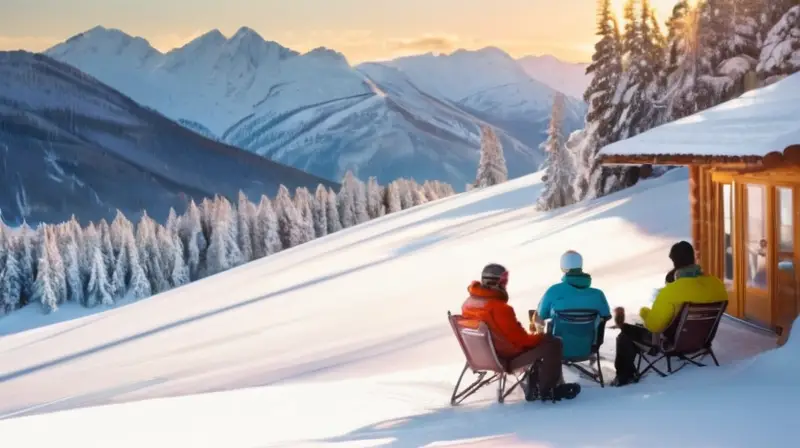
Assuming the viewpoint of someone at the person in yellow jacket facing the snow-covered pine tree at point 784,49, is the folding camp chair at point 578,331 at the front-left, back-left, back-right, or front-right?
back-left

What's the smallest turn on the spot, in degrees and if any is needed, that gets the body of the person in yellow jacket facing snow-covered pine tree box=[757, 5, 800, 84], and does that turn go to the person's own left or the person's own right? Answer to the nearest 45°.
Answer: approximately 45° to the person's own right

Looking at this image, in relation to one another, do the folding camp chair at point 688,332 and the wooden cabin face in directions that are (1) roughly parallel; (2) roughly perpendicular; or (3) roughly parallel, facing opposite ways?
roughly perpendicular

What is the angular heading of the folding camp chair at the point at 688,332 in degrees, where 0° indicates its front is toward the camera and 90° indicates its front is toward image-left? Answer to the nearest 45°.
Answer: approximately 135°

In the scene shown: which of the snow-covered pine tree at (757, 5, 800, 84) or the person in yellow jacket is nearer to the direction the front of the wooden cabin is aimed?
the person in yellow jacket

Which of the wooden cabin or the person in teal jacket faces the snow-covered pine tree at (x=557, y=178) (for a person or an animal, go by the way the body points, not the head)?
the person in teal jacket

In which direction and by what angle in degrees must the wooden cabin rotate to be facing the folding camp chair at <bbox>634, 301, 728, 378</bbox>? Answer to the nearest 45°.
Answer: approximately 45° to its left

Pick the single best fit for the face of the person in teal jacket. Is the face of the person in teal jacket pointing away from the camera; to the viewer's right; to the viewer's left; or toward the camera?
away from the camera

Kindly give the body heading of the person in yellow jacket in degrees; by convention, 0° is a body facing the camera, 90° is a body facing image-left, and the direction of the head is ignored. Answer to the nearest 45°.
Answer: approximately 135°

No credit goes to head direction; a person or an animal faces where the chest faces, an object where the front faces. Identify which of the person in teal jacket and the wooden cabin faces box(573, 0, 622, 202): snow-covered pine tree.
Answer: the person in teal jacket

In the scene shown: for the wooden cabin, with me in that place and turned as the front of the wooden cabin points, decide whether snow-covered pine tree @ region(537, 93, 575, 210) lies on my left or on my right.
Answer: on my right

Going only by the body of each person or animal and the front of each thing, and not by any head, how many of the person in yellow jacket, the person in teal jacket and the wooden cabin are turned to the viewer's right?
0

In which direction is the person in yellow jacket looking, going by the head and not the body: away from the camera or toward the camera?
away from the camera
